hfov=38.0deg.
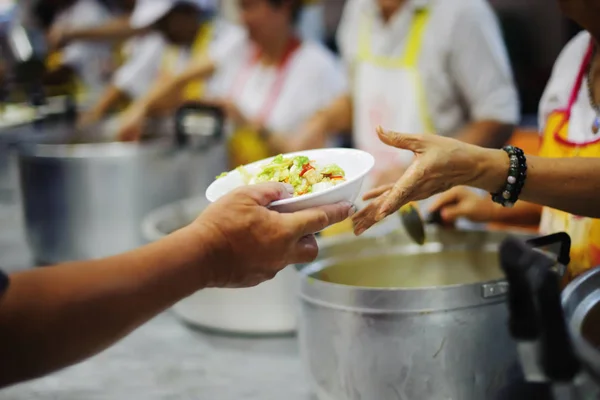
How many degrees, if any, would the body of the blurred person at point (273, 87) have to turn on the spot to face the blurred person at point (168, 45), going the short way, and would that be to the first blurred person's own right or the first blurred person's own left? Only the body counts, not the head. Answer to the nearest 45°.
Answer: approximately 90° to the first blurred person's own right

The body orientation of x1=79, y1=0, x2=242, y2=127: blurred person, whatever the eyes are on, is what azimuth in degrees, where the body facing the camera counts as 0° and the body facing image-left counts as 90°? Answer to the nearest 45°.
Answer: approximately 45°

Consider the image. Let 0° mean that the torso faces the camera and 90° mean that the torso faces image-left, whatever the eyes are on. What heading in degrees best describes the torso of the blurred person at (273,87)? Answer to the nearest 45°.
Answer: approximately 45°

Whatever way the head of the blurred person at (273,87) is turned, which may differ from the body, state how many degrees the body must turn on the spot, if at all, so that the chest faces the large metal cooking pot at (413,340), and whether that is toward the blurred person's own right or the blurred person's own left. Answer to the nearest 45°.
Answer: approximately 45° to the blurred person's own left

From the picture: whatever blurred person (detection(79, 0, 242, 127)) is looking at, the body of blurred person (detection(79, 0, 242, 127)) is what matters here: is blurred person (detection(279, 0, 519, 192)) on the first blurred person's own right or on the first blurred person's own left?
on the first blurred person's own left
